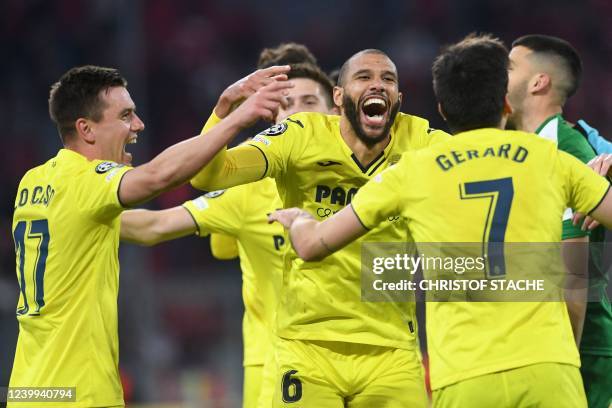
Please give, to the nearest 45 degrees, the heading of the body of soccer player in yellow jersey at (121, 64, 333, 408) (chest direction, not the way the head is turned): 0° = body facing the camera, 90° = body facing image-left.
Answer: approximately 0°

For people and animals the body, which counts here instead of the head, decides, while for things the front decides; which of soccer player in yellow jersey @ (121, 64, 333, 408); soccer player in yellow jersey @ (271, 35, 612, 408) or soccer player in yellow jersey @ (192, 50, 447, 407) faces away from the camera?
soccer player in yellow jersey @ (271, 35, 612, 408)

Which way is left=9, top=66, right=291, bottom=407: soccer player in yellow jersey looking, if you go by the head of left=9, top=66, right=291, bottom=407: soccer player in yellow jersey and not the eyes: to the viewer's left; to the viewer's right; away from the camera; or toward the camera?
to the viewer's right

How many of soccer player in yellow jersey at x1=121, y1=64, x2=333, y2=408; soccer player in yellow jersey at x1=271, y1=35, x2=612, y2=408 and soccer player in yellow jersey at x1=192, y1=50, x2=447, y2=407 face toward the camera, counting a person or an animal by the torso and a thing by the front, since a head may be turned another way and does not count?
2

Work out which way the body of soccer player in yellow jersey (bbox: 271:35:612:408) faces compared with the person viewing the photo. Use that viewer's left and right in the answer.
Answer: facing away from the viewer

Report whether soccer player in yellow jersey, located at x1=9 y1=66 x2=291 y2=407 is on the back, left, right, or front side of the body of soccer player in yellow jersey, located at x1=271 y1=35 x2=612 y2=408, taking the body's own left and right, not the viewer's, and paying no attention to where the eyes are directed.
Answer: left

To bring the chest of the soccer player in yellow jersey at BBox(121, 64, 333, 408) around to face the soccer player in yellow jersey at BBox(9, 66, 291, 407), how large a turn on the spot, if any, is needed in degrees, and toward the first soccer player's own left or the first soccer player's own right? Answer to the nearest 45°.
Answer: approximately 45° to the first soccer player's own right

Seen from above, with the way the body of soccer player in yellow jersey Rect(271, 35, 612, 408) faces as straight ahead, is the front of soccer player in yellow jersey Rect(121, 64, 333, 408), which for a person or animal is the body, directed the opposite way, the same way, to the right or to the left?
the opposite way

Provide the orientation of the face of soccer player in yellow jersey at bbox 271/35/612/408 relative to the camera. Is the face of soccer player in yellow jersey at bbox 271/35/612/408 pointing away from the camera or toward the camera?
away from the camera

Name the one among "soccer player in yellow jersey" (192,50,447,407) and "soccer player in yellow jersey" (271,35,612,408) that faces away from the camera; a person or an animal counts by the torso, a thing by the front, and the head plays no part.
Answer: "soccer player in yellow jersey" (271,35,612,408)

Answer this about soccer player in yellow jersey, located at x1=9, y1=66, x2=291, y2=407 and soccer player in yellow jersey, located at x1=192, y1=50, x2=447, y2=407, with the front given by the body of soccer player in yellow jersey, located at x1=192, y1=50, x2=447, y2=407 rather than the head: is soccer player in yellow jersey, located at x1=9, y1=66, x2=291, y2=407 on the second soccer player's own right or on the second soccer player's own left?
on the second soccer player's own right
